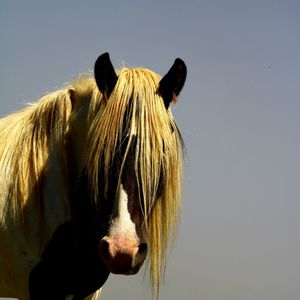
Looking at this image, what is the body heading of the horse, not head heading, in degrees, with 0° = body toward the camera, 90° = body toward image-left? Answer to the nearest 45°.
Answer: approximately 315°
